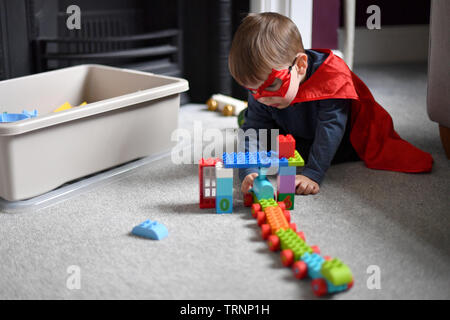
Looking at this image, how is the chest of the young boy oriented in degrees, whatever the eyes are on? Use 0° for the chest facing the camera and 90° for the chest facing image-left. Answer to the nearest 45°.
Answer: approximately 45°
